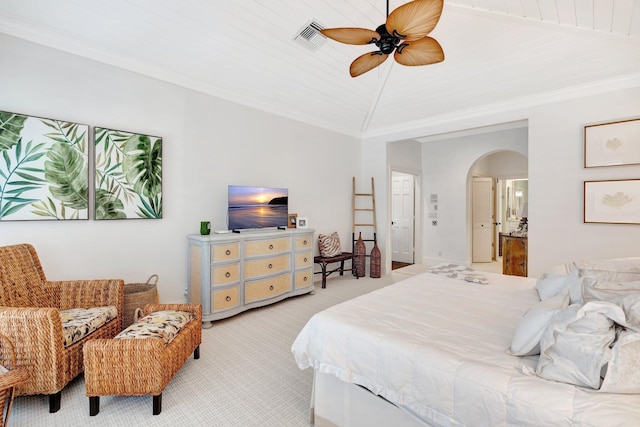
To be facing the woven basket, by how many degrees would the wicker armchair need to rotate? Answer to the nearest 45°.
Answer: approximately 90° to its left

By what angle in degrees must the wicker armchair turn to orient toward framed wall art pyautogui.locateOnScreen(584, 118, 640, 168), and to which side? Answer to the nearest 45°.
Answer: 0° — it already faces it

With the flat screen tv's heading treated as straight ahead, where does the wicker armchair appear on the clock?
The wicker armchair is roughly at 3 o'clock from the flat screen tv.

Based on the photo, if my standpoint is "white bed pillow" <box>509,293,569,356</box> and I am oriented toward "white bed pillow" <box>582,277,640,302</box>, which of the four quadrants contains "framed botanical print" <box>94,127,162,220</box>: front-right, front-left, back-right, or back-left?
back-left

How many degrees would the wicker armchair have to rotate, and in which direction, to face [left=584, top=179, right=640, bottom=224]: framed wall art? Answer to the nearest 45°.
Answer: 0° — it already faces it

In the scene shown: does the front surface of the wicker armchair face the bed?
yes

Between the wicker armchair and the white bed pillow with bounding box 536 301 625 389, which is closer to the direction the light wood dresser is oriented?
the white bed pillow

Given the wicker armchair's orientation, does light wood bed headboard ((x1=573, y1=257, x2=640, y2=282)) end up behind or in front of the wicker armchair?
in front

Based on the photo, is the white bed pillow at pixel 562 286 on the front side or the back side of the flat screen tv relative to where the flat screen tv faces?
on the front side

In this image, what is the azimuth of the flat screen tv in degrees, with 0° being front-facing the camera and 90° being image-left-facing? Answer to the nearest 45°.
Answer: approximately 315°
